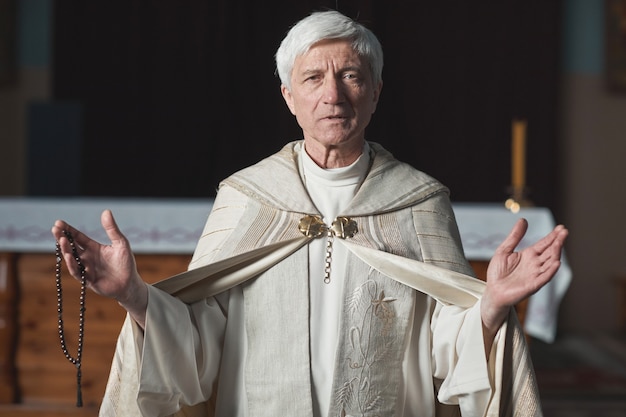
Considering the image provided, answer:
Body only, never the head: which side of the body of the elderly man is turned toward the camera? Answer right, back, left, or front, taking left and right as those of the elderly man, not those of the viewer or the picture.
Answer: front
